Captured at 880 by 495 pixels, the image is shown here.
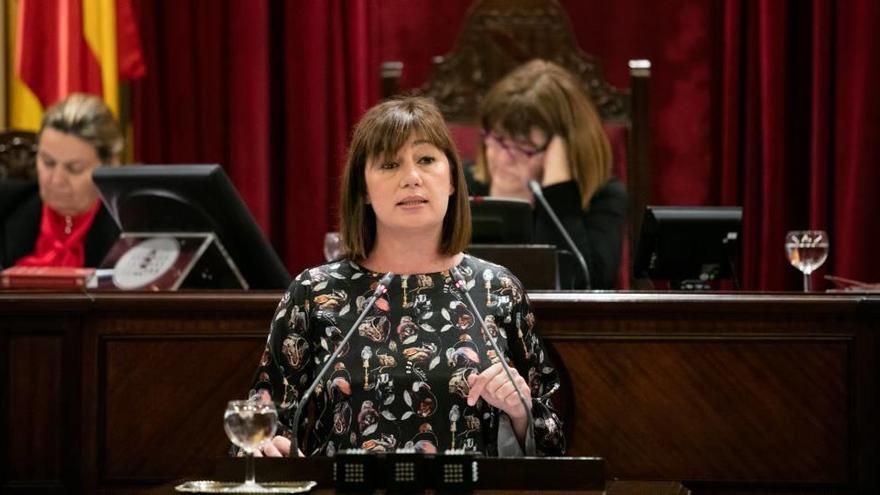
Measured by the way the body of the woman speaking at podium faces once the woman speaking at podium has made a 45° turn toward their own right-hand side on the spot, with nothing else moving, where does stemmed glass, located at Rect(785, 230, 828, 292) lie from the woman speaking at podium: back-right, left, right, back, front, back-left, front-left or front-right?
back

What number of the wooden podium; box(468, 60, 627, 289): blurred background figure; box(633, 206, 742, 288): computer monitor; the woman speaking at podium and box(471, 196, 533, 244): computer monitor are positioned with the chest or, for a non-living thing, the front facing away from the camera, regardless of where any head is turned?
2

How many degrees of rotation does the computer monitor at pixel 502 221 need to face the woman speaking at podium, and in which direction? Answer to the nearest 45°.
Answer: approximately 180°

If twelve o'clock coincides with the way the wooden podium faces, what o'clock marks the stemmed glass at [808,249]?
The stemmed glass is roughly at 7 o'clock from the wooden podium.

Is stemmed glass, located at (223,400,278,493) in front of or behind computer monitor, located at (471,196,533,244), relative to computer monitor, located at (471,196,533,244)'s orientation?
behind

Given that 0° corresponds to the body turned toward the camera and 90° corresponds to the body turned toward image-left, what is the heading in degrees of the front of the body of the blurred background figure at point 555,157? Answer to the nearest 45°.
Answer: approximately 45°

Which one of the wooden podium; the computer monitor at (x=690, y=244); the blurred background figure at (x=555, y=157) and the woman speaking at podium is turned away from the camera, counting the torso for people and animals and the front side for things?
the computer monitor

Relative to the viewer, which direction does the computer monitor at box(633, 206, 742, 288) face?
away from the camera

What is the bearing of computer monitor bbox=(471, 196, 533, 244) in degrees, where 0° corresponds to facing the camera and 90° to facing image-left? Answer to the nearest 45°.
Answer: approximately 180°

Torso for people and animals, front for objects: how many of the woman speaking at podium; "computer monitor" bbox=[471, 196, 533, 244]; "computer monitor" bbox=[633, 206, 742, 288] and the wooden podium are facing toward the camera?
2
